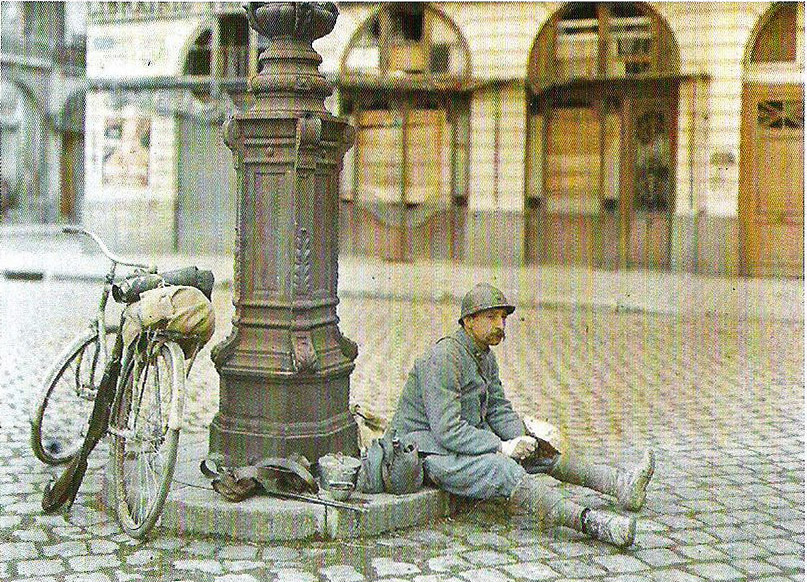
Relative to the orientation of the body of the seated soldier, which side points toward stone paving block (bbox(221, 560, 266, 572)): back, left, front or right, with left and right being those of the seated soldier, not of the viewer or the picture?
right

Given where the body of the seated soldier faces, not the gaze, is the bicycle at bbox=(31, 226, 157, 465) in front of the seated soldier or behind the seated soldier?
behind

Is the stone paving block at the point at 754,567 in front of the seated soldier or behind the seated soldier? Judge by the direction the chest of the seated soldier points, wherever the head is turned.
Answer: in front

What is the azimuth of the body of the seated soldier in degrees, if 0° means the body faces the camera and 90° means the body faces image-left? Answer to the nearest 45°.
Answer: approximately 315°

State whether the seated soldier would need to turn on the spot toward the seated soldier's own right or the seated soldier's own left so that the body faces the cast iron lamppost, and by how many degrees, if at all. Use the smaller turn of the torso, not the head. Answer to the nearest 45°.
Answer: approximately 135° to the seated soldier's own right

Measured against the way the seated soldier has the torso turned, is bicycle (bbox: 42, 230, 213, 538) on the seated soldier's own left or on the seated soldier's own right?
on the seated soldier's own right
